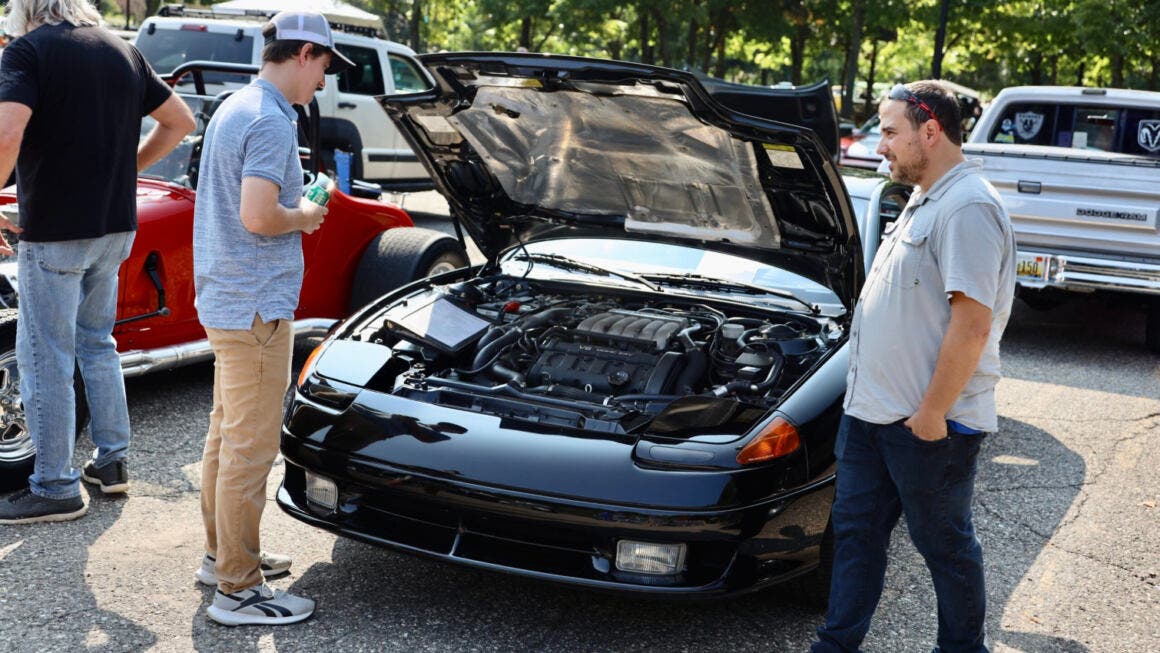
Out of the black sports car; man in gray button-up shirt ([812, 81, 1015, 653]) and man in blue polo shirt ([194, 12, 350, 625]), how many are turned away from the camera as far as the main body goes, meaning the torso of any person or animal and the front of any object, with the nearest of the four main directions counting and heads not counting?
0

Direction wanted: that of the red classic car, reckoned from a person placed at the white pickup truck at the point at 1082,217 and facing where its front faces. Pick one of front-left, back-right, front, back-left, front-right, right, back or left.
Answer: back-left

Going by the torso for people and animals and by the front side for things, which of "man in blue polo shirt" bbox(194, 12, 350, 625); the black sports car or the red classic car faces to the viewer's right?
the man in blue polo shirt

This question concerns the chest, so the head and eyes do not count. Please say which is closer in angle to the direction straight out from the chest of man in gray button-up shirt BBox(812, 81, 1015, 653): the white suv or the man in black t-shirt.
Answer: the man in black t-shirt

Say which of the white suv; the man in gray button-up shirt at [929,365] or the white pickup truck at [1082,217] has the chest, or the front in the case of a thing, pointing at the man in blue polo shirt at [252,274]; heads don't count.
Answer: the man in gray button-up shirt at [929,365]

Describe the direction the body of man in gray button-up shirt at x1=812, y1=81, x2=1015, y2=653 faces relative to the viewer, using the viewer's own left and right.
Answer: facing to the left of the viewer

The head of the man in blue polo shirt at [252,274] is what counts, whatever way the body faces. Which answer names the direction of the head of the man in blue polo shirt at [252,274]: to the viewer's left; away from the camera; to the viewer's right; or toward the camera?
to the viewer's right

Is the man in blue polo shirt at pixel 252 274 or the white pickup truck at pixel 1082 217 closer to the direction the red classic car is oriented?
the man in blue polo shirt

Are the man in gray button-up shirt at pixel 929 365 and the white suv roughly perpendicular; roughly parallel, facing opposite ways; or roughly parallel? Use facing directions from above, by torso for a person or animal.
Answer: roughly perpendicular

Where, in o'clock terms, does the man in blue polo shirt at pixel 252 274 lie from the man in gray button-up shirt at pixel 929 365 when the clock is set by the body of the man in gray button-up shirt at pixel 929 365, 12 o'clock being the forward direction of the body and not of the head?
the man in blue polo shirt at pixel 252 274 is roughly at 12 o'clock from the man in gray button-up shirt at pixel 929 365.

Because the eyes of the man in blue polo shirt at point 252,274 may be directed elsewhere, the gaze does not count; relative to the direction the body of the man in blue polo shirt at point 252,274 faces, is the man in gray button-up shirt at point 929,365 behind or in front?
in front

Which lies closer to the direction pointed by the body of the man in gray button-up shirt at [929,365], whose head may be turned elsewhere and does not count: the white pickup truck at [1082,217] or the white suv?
the white suv

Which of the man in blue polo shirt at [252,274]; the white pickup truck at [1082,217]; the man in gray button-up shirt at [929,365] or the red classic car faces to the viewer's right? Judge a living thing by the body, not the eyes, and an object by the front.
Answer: the man in blue polo shirt at [252,274]

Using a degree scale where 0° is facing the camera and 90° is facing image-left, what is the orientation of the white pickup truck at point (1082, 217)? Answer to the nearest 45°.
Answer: approximately 180°

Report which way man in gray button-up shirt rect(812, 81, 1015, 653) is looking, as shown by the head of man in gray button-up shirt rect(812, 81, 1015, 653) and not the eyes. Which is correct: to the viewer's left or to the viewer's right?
to the viewer's left

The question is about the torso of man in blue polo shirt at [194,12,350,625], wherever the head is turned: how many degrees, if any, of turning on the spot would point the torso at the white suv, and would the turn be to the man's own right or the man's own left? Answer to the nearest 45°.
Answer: approximately 90° to the man's own left

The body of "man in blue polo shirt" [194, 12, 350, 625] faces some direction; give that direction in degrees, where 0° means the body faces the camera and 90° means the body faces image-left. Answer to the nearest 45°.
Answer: approximately 270°

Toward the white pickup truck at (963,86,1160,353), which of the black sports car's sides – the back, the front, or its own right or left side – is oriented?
back
